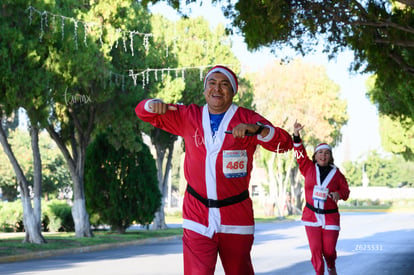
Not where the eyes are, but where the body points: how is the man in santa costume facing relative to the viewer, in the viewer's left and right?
facing the viewer

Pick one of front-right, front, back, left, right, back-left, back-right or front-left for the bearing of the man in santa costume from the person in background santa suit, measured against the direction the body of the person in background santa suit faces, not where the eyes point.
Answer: front

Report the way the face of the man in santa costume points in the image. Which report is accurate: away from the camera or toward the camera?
toward the camera

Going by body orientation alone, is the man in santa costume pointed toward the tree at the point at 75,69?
no

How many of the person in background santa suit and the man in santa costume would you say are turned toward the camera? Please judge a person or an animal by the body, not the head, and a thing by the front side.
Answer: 2

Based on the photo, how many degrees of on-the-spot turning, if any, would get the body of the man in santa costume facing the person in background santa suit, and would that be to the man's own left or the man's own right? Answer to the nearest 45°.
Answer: approximately 180°

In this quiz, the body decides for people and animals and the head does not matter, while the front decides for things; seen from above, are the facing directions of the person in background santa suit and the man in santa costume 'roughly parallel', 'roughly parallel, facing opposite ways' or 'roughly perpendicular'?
roughly parallel

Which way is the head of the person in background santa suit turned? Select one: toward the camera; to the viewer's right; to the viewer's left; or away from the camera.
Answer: toward the camera

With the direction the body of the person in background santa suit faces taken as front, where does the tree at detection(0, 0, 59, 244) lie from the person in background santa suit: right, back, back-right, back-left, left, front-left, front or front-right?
back-right

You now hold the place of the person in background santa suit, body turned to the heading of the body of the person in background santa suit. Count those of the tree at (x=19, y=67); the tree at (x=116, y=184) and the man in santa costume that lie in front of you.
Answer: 1

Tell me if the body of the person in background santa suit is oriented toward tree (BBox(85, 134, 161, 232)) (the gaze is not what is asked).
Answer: no

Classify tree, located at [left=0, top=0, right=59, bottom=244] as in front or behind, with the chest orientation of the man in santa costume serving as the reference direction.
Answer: behind
